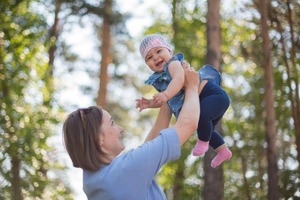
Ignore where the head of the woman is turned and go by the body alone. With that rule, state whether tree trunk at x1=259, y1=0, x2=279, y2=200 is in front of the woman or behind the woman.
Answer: in front

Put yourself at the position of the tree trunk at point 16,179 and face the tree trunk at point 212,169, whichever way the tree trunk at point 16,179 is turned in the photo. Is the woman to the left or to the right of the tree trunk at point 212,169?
right

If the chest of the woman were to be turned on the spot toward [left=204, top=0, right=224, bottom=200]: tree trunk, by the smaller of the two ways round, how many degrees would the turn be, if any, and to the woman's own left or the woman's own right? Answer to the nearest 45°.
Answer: approximately 45° to the woman's own left

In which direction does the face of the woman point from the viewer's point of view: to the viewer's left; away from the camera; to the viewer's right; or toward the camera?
to the viewer's right

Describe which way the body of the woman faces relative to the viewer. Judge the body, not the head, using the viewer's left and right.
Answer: facing away from the viewer and to the right of the viewer

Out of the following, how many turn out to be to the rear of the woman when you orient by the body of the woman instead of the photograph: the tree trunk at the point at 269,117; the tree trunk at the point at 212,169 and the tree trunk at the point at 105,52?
0

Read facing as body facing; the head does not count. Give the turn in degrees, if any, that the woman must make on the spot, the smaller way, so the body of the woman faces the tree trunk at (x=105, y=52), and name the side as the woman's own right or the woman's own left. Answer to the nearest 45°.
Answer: approximately 45° to the woman's own left
